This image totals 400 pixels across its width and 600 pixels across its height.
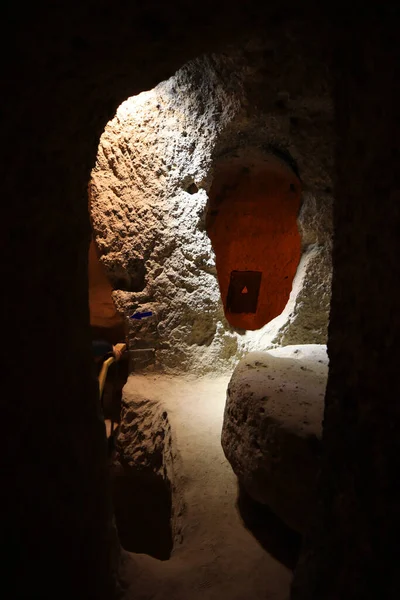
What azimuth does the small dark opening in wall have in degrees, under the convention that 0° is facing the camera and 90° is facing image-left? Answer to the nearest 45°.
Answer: approximately 0°
